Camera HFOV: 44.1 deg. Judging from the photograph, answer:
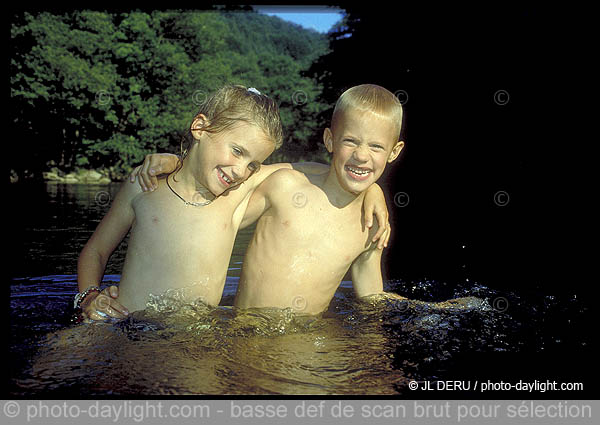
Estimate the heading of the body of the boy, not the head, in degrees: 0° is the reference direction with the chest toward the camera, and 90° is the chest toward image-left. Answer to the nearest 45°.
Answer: approximately 0°
